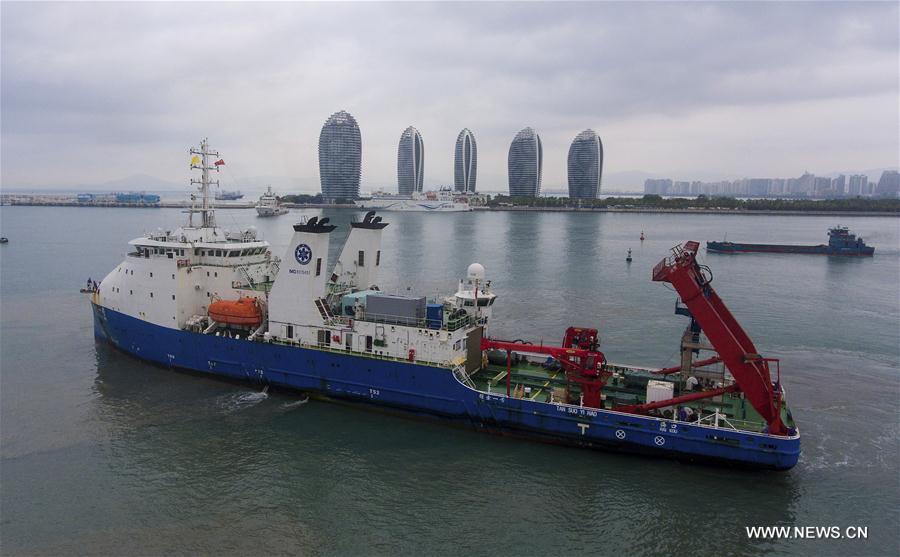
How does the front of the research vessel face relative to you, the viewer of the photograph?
facing away from the viewer and to the left of the viewer
